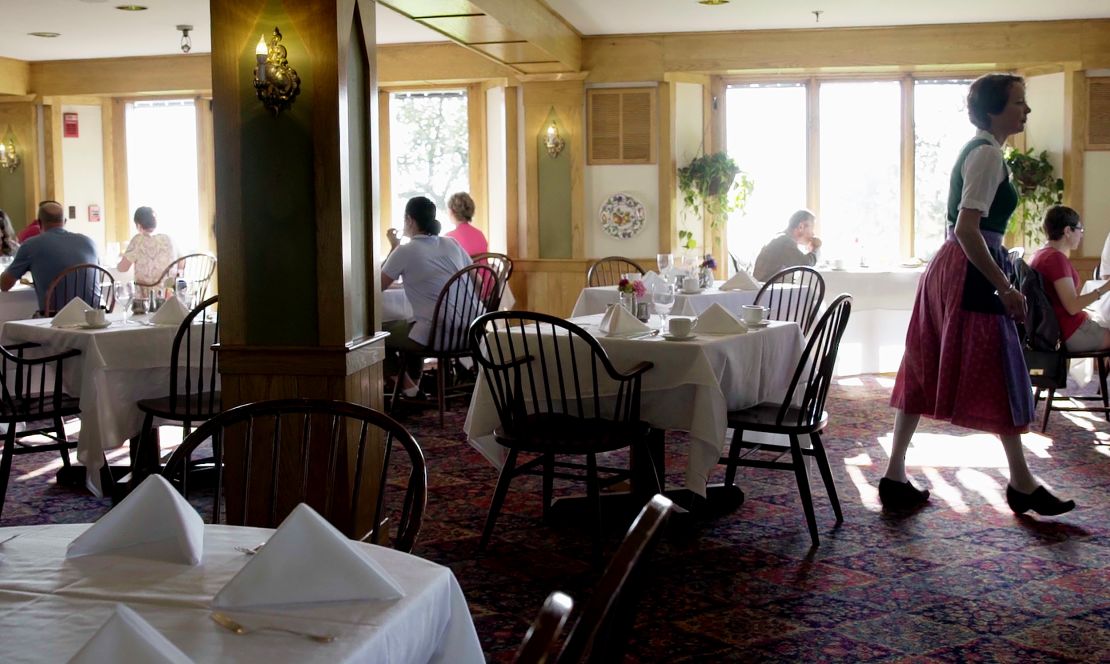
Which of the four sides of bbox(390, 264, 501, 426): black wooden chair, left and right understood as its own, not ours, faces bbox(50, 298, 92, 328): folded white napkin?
left

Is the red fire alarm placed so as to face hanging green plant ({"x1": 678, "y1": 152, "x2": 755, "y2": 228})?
no

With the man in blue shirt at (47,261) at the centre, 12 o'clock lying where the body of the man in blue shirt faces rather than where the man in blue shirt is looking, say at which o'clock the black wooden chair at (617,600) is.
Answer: The black wooden chair is roughly at 6 o'clock from the man in blue shirt.

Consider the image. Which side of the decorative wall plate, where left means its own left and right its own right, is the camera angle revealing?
front

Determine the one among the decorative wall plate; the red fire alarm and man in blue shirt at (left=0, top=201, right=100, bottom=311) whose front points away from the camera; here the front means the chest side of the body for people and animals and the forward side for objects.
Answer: the man in blue shirt

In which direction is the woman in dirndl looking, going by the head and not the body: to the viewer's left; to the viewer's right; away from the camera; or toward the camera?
to the viewer's right

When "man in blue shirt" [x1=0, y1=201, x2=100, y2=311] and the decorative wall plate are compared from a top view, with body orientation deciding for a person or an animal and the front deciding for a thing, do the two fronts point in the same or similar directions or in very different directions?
very different directions

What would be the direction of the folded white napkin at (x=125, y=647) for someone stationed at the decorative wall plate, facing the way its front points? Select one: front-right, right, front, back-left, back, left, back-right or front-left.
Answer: front

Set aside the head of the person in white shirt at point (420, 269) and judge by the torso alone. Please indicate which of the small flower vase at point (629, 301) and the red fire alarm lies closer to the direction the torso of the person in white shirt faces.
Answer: the red fire alarm

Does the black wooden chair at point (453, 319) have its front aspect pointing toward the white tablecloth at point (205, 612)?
no

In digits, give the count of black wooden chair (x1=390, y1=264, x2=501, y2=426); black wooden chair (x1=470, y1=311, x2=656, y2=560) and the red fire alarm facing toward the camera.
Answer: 1

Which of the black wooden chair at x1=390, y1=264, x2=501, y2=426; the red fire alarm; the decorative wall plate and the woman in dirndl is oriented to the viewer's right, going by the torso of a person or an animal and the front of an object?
the woman in dirndl

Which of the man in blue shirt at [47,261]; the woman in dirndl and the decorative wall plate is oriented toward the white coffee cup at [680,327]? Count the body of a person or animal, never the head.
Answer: the decorative wall plate

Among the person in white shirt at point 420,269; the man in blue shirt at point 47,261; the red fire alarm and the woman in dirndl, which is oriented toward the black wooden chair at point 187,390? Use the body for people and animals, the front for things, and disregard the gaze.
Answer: the red fire alarm

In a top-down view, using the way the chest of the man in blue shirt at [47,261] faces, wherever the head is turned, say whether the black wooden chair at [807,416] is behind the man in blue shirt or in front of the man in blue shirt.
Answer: behind

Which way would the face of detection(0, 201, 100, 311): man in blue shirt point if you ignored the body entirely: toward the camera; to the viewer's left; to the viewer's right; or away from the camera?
away from the camera

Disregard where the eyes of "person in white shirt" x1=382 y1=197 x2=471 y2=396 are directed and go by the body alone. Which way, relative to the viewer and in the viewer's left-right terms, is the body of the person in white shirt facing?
facing away from the viewer and to the left of the viewer

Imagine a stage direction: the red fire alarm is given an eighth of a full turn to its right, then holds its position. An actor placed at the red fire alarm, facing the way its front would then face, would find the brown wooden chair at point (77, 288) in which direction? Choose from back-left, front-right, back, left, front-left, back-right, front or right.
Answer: front-left

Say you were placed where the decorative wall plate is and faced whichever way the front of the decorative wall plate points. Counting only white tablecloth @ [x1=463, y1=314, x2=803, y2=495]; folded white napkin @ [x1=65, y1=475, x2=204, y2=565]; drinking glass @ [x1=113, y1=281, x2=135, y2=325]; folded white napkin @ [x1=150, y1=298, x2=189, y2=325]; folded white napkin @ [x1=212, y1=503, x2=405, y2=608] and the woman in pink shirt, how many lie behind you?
0

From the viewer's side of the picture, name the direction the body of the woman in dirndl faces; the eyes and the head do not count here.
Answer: to the viewer's right
